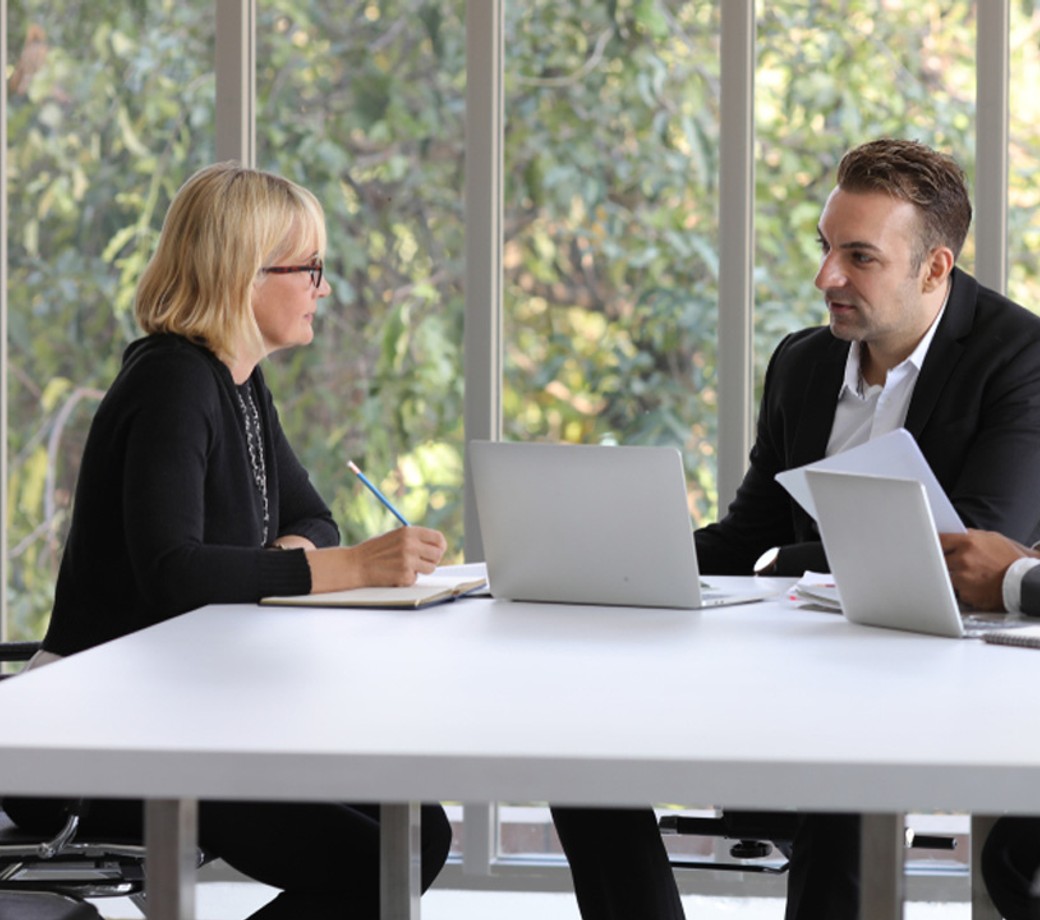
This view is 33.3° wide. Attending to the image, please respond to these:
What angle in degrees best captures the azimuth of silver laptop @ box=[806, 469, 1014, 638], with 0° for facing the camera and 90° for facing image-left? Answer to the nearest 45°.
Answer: approximately 225°

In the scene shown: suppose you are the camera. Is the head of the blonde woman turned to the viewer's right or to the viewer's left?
to the viewer's right

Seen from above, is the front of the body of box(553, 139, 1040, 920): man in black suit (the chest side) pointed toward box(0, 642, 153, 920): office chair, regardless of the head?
yes

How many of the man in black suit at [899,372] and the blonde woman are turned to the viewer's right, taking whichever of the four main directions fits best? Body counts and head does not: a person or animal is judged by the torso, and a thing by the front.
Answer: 1

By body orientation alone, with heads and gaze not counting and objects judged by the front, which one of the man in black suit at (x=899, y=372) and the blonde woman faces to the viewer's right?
the blonde woman

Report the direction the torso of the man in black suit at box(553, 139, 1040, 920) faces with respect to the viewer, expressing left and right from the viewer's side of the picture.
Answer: facing the viewer and to the left of the viewer

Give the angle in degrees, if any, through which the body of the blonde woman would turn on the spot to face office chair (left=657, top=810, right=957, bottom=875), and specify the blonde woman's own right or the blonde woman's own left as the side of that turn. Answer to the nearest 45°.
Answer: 0° — they already face it

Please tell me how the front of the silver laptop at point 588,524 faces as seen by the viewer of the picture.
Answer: facing away from the viewer and to the right of the viewer

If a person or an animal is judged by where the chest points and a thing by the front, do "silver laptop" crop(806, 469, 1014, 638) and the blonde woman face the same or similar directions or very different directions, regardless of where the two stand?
same or similar directions

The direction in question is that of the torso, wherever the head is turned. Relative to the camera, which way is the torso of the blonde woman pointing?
to the viewer's right

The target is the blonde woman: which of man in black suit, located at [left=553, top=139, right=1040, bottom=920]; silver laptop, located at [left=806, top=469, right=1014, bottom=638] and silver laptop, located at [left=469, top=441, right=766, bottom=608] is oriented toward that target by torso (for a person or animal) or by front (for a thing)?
the man in black suit

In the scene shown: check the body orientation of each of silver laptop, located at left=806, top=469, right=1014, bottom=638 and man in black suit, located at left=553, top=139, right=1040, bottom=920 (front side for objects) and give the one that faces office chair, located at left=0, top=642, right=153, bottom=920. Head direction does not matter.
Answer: the man in black suit

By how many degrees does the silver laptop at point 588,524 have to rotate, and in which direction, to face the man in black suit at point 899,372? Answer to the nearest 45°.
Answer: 0° — it already faces them
